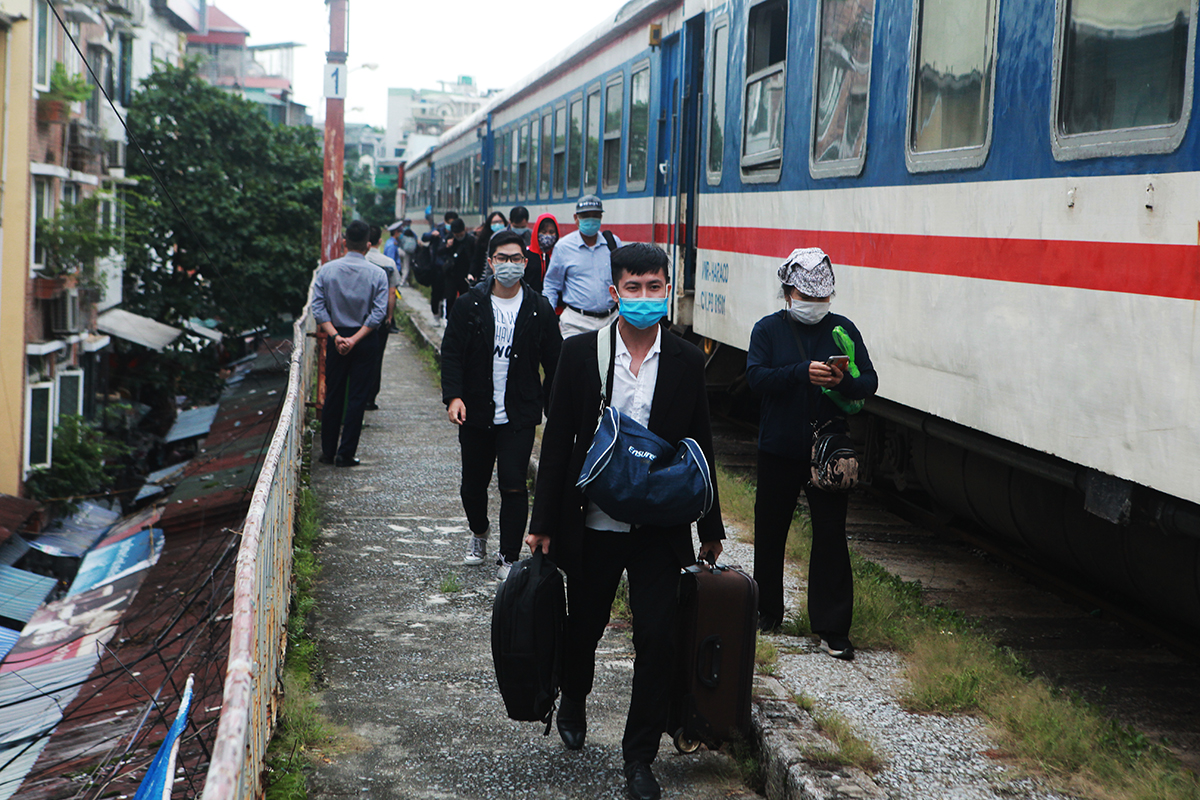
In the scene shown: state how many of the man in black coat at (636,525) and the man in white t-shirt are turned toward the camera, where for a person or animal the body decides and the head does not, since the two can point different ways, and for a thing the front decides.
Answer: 2

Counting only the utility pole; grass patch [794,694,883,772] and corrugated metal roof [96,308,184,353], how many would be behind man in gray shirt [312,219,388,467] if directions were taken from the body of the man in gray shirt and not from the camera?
1

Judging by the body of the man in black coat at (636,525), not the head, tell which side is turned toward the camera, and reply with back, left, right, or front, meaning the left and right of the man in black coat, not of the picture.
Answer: front

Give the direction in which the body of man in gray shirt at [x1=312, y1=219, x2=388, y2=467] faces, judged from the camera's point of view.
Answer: away from the camera

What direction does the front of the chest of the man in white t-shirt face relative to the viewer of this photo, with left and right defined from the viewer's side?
facing the viewer

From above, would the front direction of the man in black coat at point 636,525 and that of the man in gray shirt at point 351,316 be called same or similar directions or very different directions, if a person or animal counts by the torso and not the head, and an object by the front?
very different directions

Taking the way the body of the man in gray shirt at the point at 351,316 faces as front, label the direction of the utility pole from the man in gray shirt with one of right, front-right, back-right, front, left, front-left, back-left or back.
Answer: front

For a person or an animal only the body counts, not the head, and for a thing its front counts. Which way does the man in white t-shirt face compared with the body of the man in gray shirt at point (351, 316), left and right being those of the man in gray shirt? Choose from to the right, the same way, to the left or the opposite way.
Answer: the opposite way

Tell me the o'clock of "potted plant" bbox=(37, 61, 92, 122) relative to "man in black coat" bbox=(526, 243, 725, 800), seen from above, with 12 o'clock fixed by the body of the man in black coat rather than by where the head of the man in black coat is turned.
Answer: The potted plant is roughly at 5 o'clock from the man in black coat.

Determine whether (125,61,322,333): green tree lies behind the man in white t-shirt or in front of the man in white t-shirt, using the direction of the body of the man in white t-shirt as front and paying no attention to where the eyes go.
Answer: behind

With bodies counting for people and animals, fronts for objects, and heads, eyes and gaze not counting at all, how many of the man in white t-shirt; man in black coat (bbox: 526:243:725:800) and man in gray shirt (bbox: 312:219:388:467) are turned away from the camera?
1

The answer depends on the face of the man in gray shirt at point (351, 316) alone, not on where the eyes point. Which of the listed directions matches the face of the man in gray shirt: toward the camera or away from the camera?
away from the camera

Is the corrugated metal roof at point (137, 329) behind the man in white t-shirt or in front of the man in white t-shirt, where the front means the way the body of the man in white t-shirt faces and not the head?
behind

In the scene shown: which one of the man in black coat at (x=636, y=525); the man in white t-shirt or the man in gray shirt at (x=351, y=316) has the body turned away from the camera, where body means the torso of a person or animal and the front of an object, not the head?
the man in gray shirt
